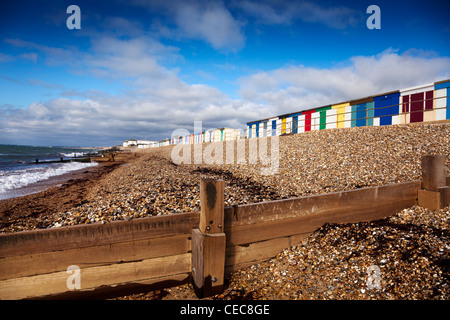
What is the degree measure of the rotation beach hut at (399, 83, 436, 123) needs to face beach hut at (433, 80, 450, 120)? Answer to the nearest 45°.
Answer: approximately 90° to its left

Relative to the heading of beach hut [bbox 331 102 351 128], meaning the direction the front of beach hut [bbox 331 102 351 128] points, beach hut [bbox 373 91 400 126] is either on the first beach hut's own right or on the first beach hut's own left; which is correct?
on the first beach hut's own left

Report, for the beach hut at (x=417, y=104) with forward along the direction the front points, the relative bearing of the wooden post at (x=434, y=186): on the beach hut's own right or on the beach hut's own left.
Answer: on the beach hut's own left

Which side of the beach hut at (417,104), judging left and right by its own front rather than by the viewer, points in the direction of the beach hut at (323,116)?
right

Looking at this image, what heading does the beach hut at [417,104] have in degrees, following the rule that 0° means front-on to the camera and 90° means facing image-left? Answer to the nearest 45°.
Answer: approximately 45°

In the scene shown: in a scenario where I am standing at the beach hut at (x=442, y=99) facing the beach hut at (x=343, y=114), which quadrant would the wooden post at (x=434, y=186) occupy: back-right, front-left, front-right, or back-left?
back-left

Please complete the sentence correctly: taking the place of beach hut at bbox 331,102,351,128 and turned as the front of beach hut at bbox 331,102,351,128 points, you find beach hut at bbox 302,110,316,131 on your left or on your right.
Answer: on your right

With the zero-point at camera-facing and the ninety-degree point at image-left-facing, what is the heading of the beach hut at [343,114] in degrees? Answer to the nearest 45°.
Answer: approximately 45°

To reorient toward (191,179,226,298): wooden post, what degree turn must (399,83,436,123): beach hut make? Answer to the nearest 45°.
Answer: approximately 45° to its left

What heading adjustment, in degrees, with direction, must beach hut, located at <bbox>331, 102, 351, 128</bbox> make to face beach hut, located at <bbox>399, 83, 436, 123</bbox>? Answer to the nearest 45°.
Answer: approximately 90° to its left

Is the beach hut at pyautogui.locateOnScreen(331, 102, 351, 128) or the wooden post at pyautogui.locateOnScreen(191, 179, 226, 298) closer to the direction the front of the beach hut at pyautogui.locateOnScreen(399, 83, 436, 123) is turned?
the wooden post
